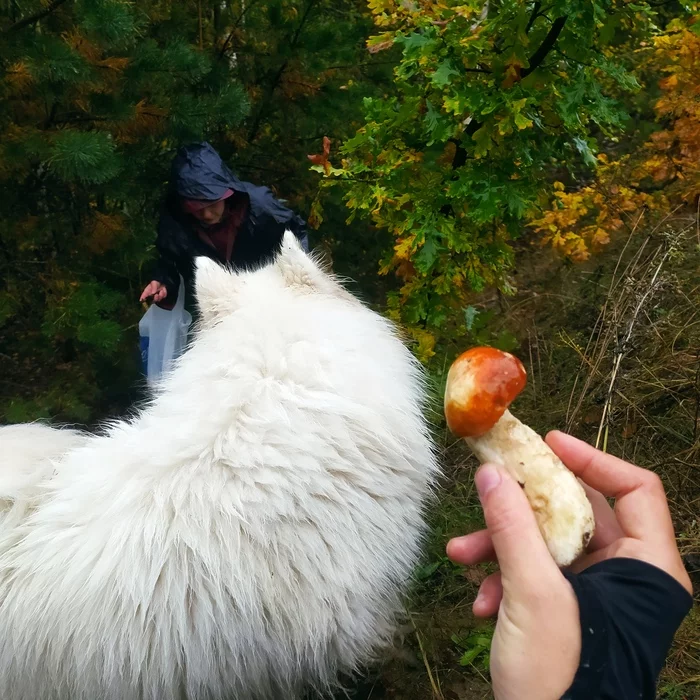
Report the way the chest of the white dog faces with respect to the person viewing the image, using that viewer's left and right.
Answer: facing away from the viewer and to the right of the viewer

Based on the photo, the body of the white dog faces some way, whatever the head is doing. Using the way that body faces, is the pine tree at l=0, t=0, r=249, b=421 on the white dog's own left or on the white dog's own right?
on the white dog's own left

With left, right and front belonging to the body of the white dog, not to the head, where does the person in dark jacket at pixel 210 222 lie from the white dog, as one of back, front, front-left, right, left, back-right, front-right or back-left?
front-left

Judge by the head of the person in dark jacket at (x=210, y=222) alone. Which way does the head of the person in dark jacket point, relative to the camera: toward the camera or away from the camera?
toward the camera
